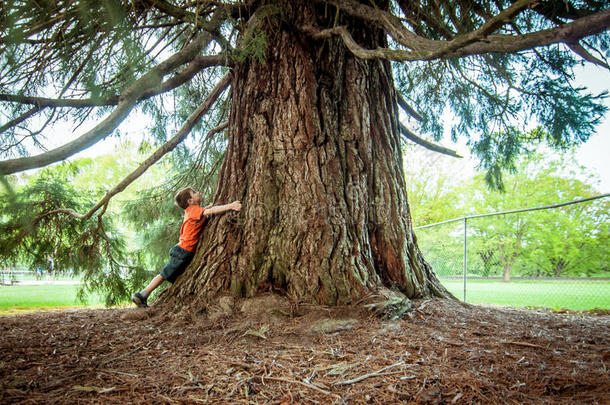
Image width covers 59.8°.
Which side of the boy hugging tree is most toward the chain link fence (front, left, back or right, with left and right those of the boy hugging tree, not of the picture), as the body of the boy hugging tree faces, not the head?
front

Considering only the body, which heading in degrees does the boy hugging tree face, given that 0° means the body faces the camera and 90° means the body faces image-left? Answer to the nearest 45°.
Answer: approximately 270°

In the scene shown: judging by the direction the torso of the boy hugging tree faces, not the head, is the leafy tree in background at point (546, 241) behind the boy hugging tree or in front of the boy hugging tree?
in front
